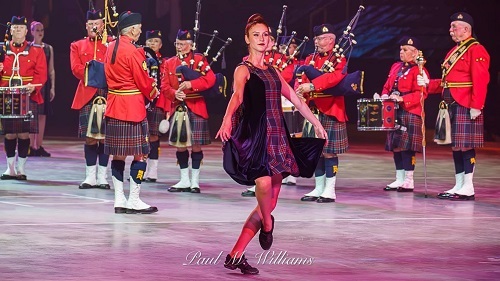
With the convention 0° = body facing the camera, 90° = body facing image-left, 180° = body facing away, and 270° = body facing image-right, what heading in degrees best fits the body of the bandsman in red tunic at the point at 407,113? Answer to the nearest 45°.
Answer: approximately 45°

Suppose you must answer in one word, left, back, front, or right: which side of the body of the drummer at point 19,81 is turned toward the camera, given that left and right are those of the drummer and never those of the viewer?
front

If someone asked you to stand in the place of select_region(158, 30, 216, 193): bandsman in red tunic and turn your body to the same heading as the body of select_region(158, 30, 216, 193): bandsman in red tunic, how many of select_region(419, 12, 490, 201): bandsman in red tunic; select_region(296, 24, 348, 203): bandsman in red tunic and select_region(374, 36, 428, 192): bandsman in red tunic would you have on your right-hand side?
0

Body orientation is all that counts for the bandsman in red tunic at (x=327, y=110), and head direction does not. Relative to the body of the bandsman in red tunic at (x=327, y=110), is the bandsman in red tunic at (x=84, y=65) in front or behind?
in front

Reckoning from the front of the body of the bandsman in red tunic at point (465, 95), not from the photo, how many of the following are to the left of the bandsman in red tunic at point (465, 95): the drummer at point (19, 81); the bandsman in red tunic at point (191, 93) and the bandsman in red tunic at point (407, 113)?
0

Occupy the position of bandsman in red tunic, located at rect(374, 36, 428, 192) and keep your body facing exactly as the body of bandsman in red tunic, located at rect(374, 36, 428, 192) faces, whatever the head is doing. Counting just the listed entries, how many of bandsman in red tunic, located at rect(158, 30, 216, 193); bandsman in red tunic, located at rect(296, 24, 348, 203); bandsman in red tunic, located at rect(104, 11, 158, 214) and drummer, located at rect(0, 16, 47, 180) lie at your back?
0

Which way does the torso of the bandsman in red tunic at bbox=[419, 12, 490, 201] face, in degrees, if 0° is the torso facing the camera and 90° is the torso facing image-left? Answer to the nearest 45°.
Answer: approximately 45°

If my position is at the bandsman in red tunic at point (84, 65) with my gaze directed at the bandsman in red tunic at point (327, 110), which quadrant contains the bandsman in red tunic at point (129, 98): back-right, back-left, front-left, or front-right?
front-right

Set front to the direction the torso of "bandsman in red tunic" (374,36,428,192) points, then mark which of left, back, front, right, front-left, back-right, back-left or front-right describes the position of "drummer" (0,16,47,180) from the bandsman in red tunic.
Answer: front-right

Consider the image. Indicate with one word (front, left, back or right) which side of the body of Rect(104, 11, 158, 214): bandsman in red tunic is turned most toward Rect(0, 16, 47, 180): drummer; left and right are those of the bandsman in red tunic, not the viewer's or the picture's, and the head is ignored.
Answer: left

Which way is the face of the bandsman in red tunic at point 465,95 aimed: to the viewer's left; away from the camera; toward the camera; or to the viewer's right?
to the viewer's left

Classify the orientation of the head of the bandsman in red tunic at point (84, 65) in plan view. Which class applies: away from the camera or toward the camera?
toward the camera
